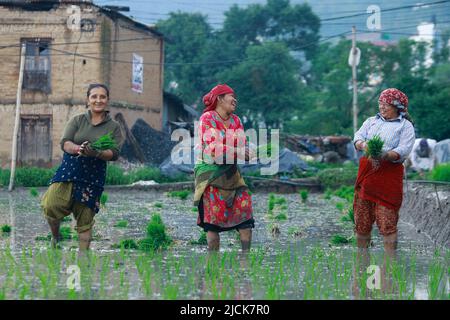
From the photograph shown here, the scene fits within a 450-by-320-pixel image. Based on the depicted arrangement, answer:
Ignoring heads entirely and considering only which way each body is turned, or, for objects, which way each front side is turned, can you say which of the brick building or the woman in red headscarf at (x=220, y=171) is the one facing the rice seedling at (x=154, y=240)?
the brick building

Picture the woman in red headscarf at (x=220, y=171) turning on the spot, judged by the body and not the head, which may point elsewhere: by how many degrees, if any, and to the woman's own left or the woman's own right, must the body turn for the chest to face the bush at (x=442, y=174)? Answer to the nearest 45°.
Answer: approximately 90° to the woman's own left

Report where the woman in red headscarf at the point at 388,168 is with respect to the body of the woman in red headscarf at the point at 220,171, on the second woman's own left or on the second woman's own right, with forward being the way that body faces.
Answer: on the second woman's own left

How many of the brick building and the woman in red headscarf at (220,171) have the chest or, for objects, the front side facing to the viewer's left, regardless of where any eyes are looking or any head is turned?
0

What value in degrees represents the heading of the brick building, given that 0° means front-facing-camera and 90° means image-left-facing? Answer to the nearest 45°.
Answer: approximately 0°

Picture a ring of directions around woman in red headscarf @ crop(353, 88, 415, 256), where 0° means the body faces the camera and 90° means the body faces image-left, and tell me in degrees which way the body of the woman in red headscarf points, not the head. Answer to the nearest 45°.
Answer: approximately 45°

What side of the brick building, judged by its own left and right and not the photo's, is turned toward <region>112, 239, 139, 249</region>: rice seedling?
front

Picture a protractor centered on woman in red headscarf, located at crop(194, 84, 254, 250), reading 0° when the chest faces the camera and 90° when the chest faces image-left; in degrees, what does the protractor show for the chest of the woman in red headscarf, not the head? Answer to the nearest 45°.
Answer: approximately 315°

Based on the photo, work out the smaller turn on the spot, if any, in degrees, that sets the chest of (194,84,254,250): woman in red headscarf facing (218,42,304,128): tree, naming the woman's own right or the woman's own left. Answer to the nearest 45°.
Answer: approximately 135° to the woman's own left

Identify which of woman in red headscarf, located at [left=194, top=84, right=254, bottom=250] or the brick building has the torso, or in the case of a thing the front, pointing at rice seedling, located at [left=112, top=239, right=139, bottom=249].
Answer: the brick building

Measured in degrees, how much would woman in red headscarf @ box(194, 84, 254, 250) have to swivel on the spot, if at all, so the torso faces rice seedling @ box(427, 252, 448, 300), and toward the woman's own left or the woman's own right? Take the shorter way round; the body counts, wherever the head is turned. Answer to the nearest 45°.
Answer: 0° — they already face it

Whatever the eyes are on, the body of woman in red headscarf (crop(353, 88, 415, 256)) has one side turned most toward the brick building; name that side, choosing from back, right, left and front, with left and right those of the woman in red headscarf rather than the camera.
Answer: right

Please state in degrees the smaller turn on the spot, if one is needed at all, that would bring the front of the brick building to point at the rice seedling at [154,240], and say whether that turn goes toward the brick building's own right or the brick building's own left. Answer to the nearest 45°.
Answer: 0° — it already faces it
